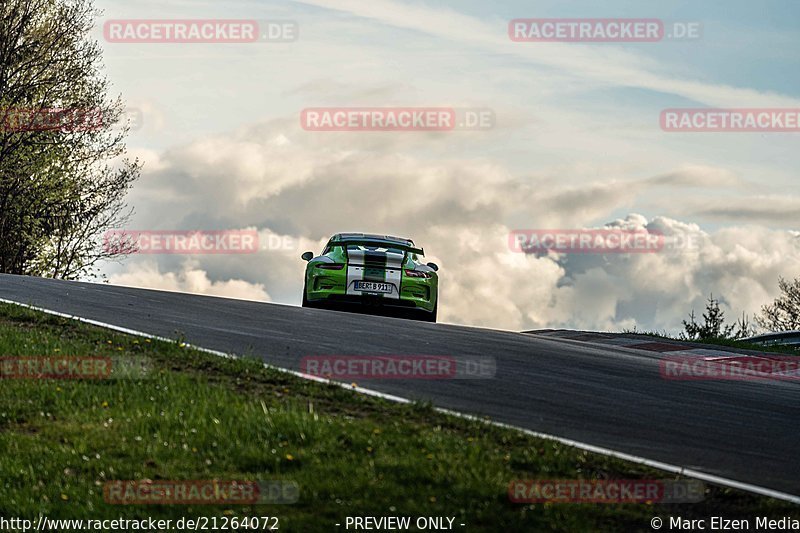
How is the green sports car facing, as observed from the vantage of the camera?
facing away from the viewer

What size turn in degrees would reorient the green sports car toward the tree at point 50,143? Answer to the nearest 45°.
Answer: approximately 45° to its left
